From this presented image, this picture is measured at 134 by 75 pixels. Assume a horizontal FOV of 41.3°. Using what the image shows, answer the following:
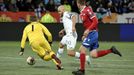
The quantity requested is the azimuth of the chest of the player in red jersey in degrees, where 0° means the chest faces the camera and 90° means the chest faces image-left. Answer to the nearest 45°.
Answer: approximately 90°

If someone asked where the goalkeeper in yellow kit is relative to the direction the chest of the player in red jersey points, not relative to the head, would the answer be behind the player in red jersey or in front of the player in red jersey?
in front
